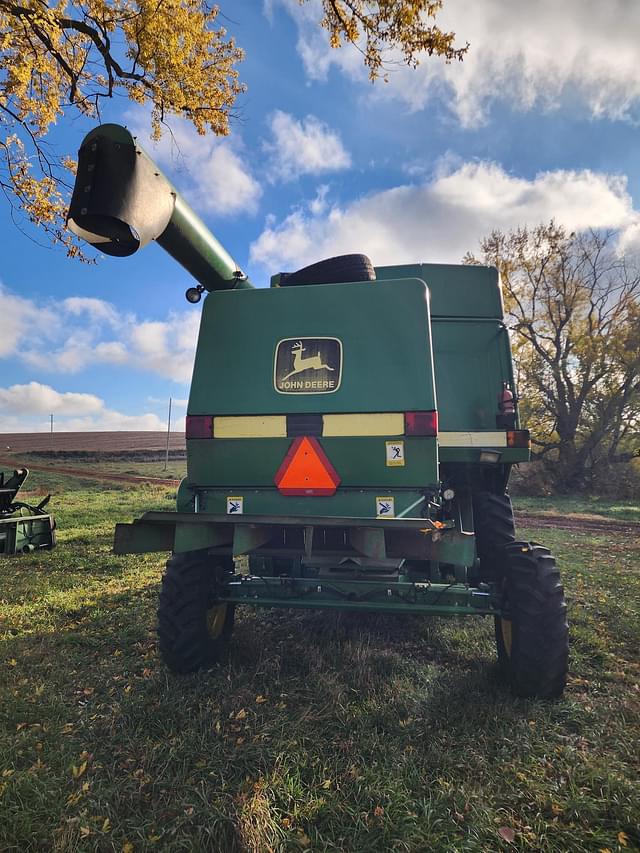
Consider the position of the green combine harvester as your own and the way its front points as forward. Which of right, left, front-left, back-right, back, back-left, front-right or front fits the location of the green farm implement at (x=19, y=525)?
front-left

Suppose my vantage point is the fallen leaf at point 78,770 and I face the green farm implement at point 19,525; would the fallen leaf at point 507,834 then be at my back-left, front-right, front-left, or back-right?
back-right

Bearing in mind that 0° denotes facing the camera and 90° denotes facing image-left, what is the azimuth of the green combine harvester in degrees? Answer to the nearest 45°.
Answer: approximately 180°
